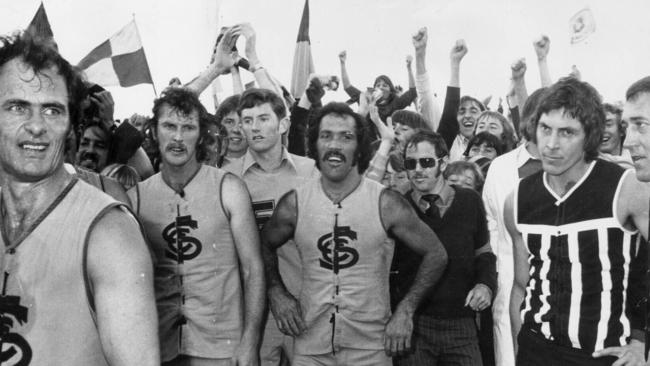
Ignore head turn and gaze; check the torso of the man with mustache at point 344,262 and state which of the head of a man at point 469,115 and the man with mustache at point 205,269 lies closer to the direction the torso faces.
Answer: the man with mustache

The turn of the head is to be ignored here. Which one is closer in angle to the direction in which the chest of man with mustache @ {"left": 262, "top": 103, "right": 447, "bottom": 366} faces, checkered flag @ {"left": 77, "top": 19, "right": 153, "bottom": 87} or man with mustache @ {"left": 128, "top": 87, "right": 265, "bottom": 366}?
the man with mustache

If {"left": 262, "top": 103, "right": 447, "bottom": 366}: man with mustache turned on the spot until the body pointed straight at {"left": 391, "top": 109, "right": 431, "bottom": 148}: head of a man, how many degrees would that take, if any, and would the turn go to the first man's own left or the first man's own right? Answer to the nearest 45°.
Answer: approximately 180°

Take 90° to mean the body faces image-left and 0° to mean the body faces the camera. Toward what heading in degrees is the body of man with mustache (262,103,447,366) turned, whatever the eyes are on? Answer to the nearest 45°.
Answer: approximately 0°

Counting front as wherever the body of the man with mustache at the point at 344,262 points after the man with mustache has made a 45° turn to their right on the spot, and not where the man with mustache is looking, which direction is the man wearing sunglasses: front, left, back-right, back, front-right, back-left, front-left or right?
back

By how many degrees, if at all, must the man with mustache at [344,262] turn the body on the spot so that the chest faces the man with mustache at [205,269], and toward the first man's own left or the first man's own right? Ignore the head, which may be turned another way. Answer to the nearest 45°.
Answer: approximately 90° to the first man's own right

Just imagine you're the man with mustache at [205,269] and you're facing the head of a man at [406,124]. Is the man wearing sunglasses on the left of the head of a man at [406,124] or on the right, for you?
right

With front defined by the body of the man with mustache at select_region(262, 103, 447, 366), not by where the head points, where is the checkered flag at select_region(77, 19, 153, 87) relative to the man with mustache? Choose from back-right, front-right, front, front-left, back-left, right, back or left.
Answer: back-right
